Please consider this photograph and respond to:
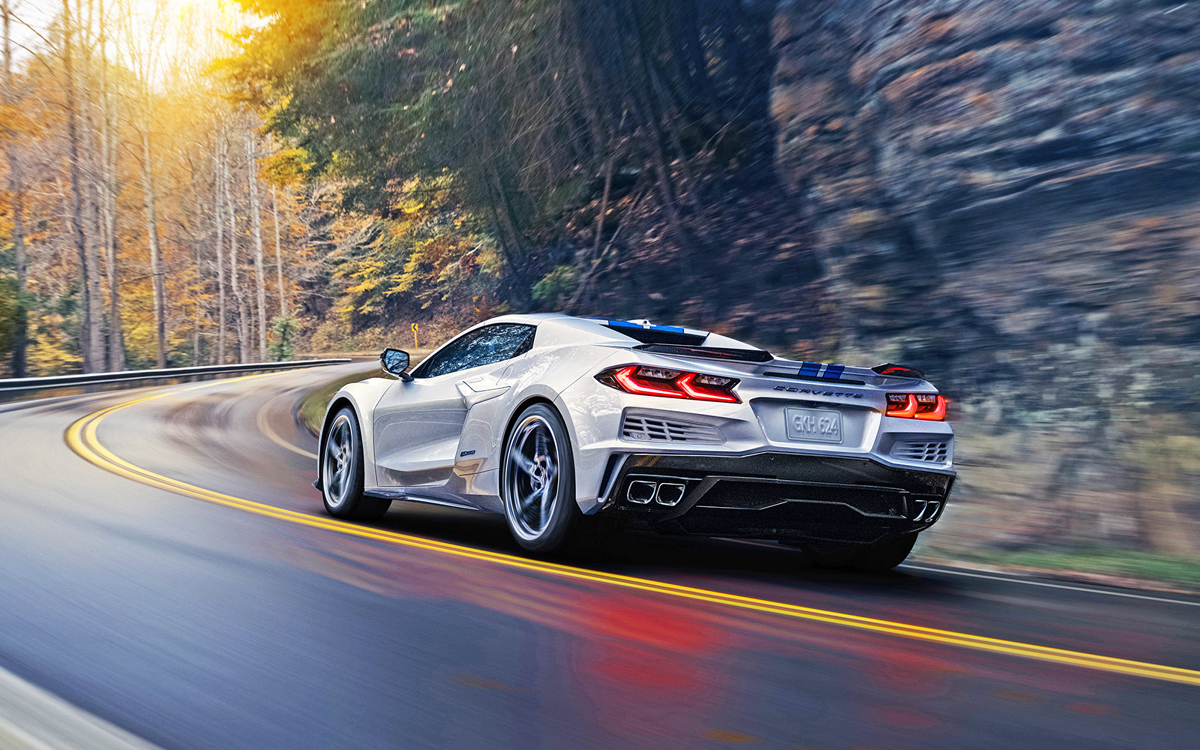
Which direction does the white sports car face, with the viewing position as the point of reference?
facing away from the viewer and to the left of the viewer

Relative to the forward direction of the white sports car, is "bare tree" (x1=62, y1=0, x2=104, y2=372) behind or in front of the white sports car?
in front

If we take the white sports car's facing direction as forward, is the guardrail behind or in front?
in front
